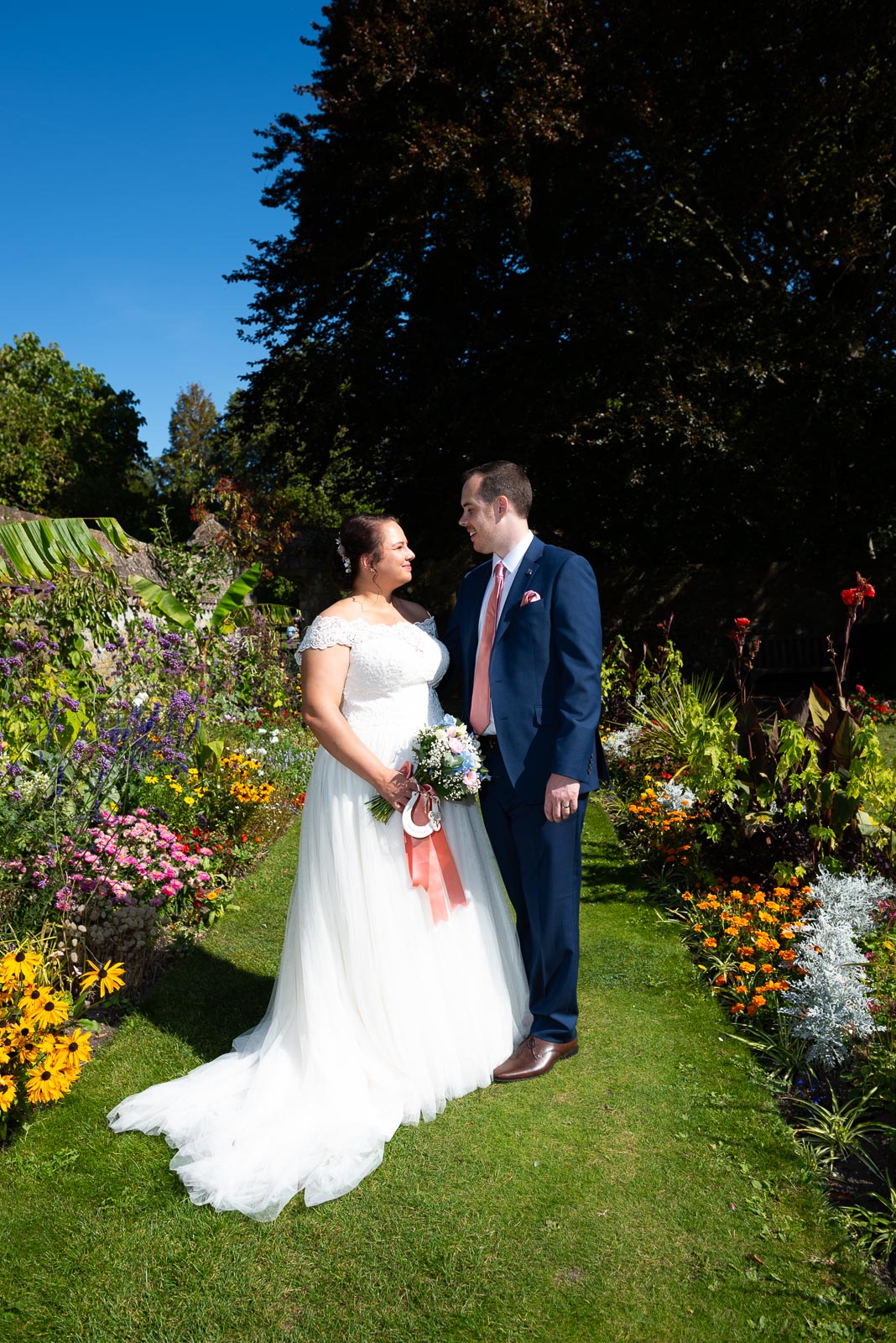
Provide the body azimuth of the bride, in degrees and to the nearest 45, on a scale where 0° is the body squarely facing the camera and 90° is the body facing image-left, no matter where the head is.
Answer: approximately 315°

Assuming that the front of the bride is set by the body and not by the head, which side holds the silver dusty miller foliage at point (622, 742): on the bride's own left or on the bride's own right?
on the bride's own left

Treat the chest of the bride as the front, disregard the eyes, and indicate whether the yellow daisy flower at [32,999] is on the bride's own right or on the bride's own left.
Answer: on the bride's own right

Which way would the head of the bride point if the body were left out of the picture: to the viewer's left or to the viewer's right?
to the viewer's right

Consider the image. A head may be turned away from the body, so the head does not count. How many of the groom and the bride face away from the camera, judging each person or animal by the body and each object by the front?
0

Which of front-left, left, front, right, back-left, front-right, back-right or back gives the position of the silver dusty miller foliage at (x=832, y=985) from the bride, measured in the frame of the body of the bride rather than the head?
front-left

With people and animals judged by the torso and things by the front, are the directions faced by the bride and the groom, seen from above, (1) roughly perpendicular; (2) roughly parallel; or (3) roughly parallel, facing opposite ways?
roughly perpendicular

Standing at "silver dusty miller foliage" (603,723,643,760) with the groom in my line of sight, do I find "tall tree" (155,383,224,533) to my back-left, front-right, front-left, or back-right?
back-right

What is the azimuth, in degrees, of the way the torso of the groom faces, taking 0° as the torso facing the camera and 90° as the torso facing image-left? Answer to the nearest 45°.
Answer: approximately 45°
